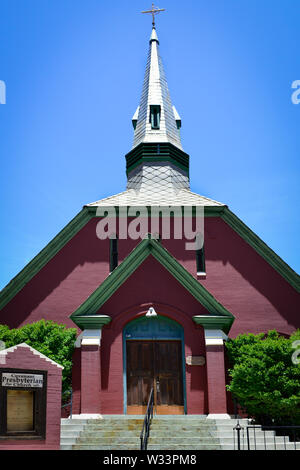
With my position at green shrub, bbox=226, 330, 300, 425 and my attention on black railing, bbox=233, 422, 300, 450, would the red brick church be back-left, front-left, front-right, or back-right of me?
back-right

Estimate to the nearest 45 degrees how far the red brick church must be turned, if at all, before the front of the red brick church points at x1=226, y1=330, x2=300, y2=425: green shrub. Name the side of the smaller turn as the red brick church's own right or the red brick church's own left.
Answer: approximately 45° to the red brick church's own left

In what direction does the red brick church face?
toward the camera

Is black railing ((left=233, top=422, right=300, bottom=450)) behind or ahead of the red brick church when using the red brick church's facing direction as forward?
ahead
